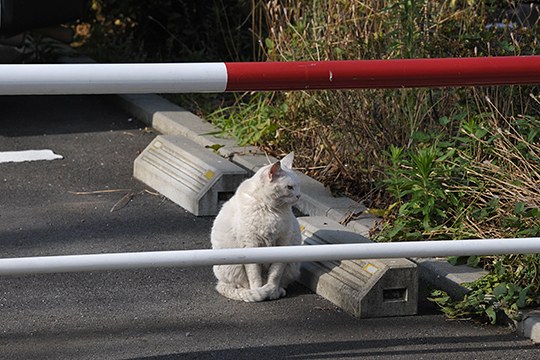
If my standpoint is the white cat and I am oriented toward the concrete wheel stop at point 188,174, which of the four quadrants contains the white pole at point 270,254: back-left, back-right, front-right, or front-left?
back-left

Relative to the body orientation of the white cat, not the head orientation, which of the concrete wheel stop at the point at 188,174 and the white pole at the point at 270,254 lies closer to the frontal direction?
the white pole

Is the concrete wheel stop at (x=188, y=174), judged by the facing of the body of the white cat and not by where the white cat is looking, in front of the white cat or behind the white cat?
behind

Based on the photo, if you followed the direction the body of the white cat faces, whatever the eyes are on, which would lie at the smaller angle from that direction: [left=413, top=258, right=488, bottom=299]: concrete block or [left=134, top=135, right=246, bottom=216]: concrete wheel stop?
the concrete block

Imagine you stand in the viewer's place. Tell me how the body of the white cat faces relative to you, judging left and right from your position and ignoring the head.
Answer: facing the viewer and to the right of the viewer

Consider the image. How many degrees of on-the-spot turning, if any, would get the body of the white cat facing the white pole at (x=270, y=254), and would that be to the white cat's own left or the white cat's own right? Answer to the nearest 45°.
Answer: approximately 45° to the white cat's own right
